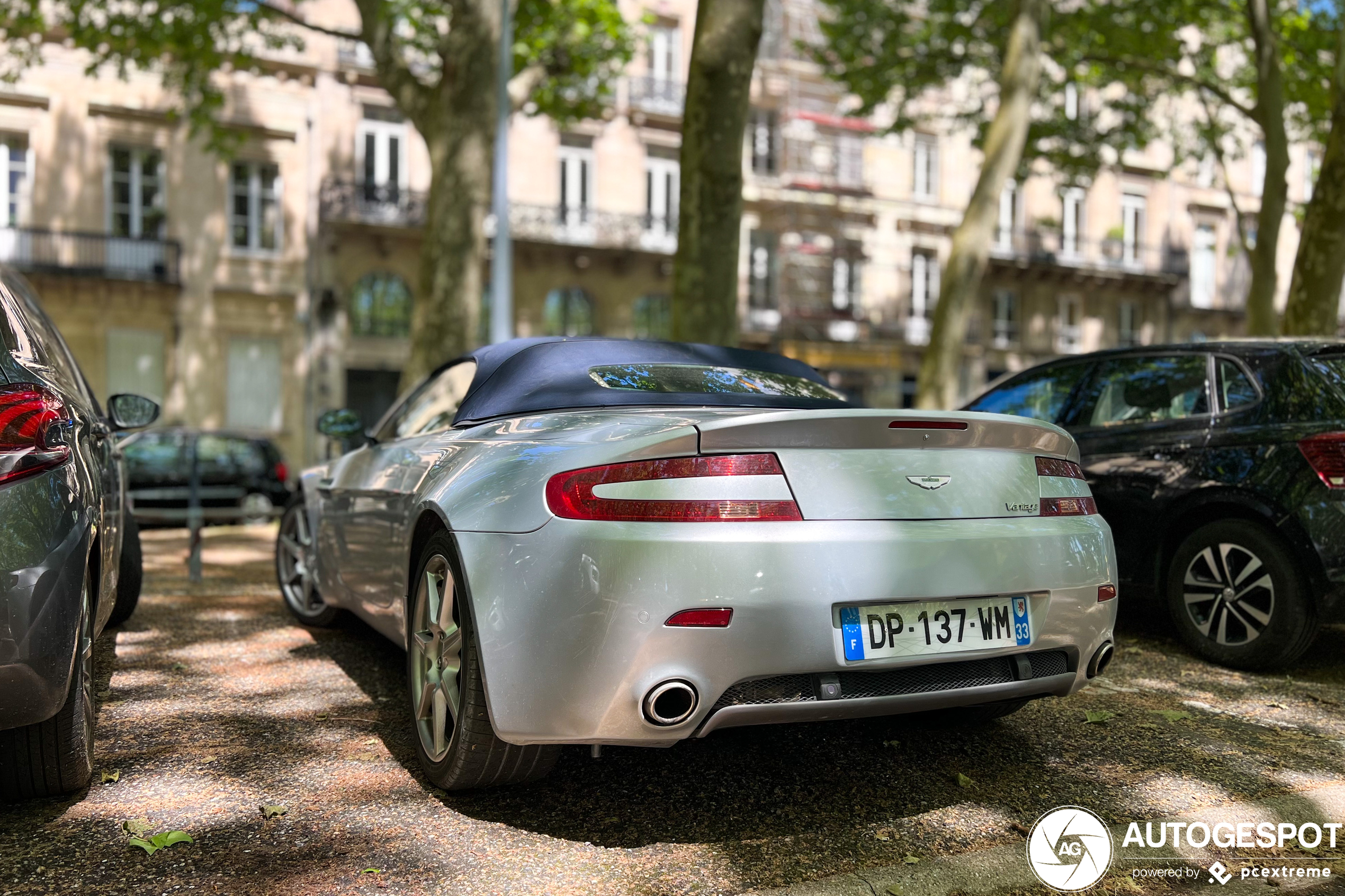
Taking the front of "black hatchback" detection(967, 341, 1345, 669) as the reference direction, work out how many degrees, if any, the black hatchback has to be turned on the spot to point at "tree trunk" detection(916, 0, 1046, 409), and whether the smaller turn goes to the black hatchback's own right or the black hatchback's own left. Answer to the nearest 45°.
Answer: approximately 45° to the black hatchback's own right

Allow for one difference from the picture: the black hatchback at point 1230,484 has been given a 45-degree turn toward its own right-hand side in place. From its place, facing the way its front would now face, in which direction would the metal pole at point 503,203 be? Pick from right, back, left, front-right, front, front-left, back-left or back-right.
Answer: front-left

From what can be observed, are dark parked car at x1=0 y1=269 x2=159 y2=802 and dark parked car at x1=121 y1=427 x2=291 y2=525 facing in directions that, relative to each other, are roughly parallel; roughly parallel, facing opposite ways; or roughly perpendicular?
roughly perpendicular

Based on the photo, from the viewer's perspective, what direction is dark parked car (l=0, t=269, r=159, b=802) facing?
away from the camera

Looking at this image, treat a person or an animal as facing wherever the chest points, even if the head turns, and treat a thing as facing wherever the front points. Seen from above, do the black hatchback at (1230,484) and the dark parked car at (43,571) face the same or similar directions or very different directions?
same or similar directions

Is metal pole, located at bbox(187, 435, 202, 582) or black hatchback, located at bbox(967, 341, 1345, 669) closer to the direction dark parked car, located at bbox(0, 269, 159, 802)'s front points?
the metal pole

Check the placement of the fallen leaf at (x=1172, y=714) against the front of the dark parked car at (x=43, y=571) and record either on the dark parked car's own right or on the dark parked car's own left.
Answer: on the dark parked car's own right

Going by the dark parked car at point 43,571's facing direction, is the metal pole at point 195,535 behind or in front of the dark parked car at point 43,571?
in front

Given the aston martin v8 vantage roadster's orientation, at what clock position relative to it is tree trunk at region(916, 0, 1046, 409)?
The tree trunk is roughly at 2 o'clock from the aston martin v8 vantage roadster.

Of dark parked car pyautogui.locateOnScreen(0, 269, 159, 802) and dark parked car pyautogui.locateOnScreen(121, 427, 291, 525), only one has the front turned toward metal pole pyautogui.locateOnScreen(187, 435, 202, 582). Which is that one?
dark parked car pyautogui.locateOnScreen(0, 269, 159, 802)

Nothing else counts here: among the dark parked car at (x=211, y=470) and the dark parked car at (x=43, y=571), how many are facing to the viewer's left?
1

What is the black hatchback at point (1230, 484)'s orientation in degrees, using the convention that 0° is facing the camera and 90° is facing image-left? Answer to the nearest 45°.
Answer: approximately 135°

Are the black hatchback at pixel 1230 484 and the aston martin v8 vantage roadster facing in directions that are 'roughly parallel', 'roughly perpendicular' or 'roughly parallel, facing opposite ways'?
roughly parallel

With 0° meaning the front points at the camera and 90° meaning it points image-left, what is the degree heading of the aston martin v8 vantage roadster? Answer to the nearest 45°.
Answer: approximately 135°
